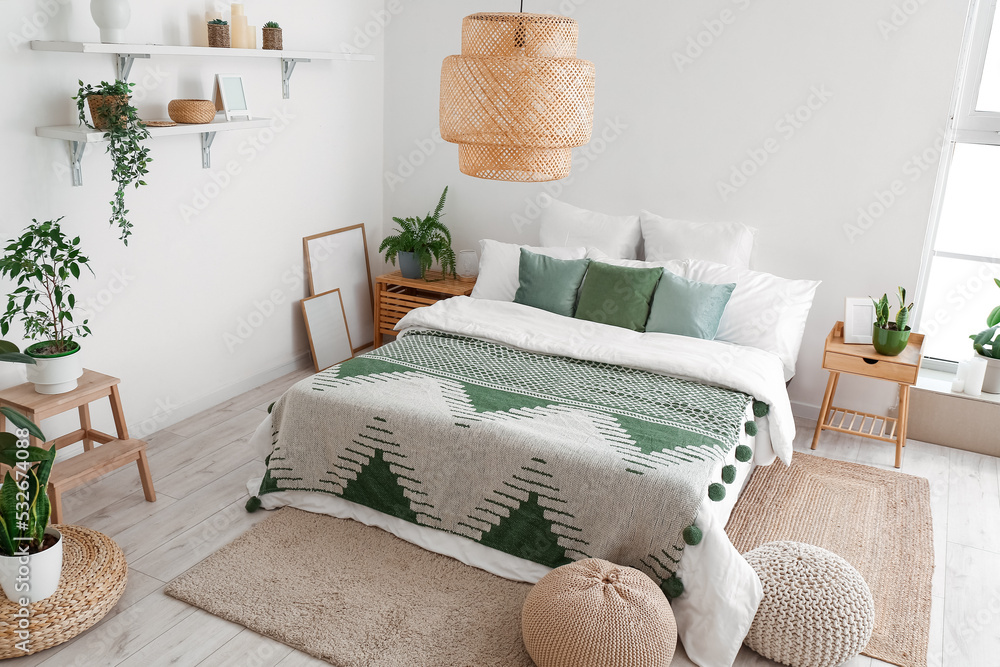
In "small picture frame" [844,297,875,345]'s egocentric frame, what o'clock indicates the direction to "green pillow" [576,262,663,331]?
The green pillow is roughly at 2 o'clock from the small picture frame.

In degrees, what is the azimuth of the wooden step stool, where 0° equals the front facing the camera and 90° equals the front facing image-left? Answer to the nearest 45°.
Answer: approximately 315°

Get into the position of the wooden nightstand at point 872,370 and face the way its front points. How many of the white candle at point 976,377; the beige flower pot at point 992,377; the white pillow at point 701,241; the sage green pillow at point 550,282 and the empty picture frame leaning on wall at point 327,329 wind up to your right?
3

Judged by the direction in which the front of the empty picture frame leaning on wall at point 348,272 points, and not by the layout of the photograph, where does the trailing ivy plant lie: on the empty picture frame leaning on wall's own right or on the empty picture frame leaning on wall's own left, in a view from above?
on the empty picture frame leaning on wall's own right

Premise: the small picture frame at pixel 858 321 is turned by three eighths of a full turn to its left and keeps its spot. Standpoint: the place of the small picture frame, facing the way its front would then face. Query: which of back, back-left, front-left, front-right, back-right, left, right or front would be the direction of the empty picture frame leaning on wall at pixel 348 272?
back-left

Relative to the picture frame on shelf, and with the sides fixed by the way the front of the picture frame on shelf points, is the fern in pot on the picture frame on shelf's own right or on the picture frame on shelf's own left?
on the picture frame on shelf's own left

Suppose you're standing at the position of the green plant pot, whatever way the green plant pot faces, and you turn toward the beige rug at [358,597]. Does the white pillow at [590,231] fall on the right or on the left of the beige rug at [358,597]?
right

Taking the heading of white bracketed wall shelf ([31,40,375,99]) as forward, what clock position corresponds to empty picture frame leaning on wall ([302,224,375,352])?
The empty picture frame leaning on wall is roughly at 9 o'clock from the white bracketed wall shelf.

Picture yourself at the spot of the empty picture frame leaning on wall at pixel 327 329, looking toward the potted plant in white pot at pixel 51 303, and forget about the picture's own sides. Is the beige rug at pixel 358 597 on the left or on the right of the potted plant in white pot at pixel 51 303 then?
left

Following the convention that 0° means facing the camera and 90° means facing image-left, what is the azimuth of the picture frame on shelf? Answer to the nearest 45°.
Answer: approximately 315°

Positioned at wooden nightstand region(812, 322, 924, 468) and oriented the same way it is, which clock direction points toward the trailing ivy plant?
The trailing ivy plant is roughly at 2 o'clock from the wooden nightstand.
